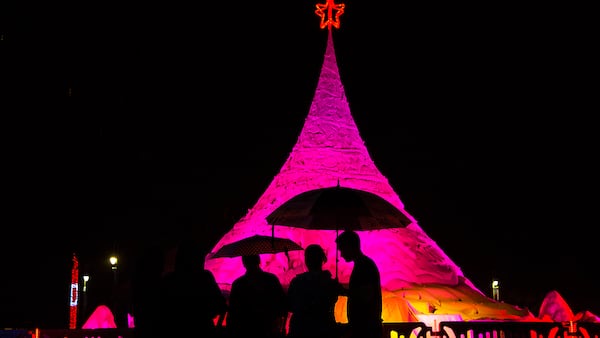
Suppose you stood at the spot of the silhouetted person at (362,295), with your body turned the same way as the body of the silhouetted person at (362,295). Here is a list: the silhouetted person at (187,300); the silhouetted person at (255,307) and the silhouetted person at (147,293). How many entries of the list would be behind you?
0

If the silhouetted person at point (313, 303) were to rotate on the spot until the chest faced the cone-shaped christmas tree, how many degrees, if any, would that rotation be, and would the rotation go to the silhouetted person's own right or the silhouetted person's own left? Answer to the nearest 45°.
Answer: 0° — they already face it

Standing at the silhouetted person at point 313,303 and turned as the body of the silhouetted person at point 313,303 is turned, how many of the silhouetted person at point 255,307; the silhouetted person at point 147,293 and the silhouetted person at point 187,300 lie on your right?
0

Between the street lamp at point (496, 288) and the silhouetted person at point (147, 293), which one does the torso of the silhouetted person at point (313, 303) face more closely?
the street lamp

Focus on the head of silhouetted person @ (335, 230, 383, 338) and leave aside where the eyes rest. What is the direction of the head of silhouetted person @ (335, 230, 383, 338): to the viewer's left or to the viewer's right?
to the viewer's left

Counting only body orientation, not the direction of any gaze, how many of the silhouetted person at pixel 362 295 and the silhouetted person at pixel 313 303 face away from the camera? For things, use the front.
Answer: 1

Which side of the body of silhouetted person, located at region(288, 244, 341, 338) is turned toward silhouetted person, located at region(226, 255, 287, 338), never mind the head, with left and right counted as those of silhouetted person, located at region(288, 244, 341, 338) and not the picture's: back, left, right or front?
left

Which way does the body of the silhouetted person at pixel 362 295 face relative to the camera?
to the viewer's left

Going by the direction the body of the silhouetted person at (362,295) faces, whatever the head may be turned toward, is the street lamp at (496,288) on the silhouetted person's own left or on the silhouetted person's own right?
on the silhouetted person's own right

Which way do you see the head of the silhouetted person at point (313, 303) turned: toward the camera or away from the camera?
away from the camera

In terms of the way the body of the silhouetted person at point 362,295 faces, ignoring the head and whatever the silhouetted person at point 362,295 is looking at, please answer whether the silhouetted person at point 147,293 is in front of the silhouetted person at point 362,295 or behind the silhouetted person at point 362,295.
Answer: in front

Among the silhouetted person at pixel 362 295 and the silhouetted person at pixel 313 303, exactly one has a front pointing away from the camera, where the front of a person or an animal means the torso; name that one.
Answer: the silhouetted person at pixel 313 303

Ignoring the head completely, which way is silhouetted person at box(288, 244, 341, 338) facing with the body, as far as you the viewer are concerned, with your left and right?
facing away from the viewer

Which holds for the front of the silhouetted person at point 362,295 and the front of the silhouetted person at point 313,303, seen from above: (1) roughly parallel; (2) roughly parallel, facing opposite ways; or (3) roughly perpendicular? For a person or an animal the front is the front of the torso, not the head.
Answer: roughly perpendicular

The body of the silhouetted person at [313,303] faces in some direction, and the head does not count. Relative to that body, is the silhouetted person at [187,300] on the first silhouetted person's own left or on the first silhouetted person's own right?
on the first silhouetted person's own left

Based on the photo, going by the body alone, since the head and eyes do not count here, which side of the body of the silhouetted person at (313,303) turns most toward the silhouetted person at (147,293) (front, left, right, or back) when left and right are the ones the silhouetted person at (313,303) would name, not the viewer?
left
